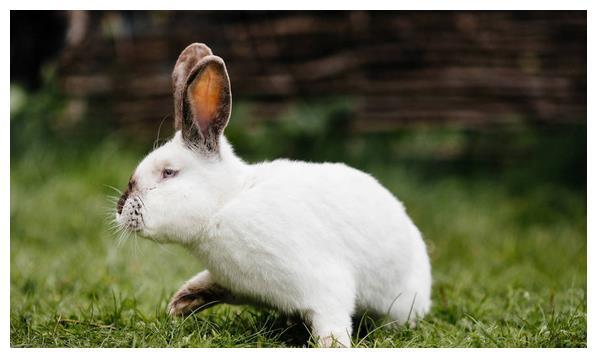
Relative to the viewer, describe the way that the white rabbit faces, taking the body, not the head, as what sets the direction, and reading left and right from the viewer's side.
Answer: facing to the left of the viewer
